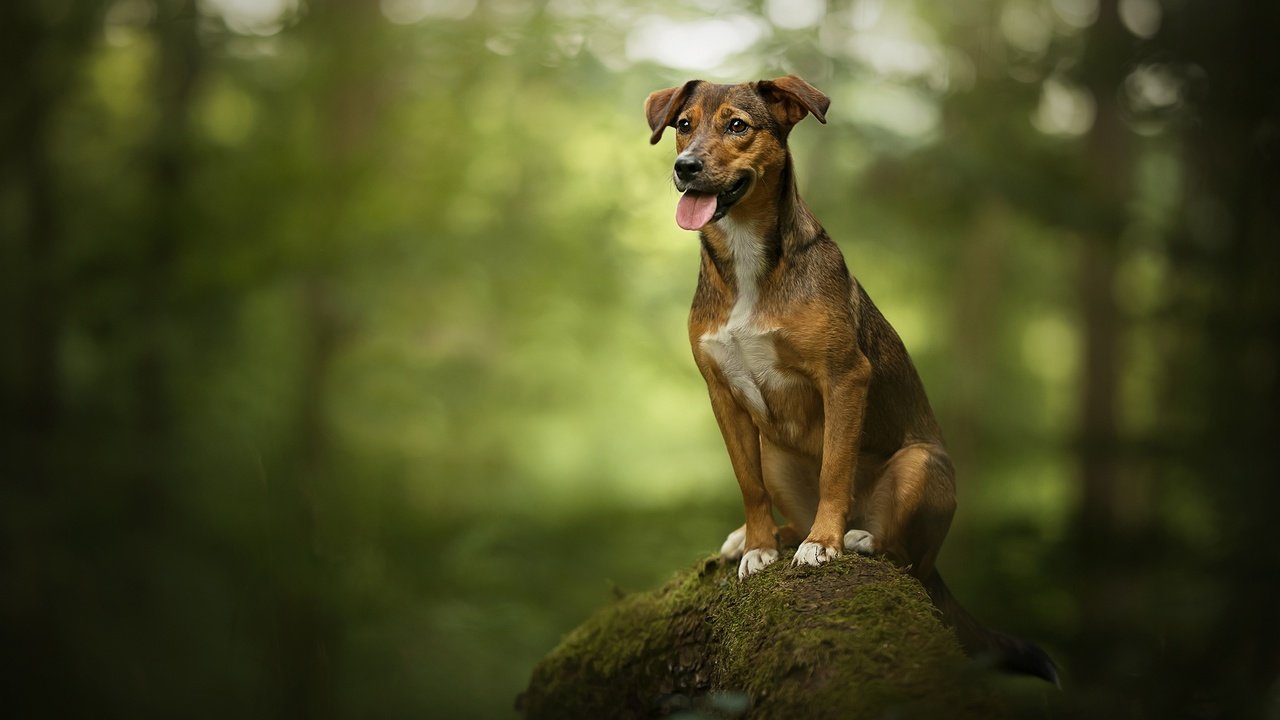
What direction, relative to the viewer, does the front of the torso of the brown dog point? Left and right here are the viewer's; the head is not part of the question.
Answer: facing the viewer and to the left of the viewer
